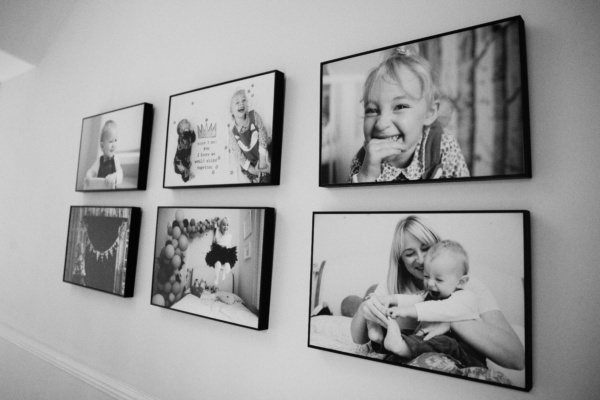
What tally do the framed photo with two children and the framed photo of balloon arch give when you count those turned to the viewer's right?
0

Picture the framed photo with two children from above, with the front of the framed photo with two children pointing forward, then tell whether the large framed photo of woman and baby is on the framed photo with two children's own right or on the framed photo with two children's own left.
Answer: on the framed photo with two children's own left

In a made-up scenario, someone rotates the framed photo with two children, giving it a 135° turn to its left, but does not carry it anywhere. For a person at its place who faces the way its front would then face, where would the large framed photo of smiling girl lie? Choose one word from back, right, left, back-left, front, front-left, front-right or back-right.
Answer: front-right

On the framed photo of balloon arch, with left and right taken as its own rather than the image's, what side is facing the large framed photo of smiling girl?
left

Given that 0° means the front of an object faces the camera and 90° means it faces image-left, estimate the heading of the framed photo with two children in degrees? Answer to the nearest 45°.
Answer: approximately 45°

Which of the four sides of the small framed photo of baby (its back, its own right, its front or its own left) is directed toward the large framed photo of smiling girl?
left

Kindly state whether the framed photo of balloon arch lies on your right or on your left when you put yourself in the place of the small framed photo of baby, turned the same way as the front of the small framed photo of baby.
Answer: on your left

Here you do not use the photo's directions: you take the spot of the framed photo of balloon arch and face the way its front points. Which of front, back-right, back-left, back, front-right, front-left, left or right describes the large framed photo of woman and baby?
left

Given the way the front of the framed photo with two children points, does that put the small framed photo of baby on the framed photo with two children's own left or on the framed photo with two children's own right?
on the framed photo with two children's own right

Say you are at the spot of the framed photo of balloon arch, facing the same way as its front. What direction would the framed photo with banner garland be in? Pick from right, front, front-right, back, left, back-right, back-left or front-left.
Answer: right
